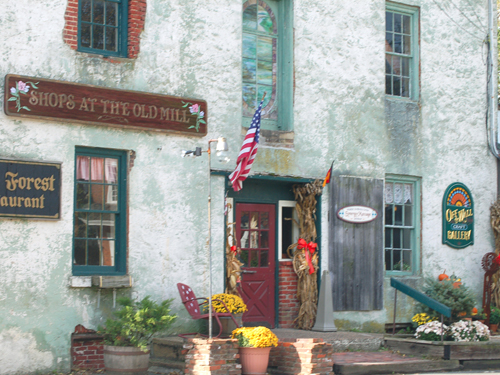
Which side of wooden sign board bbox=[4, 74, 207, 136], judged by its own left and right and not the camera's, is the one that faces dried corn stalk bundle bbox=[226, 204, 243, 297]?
left

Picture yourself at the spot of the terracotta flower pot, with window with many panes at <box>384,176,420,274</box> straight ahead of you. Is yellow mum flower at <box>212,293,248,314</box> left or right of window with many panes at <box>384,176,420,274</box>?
left

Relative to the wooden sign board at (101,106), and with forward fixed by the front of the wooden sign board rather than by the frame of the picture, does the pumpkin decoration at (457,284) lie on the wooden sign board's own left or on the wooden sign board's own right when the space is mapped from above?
on the wooden sign board's own left

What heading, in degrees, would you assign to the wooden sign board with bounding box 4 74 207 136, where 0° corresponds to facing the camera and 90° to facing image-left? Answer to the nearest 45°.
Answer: approximately 315°

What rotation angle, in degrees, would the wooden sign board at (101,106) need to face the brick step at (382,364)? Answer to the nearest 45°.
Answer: approximately 45° to its left
